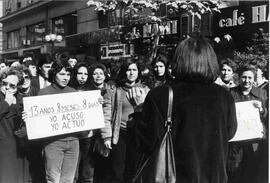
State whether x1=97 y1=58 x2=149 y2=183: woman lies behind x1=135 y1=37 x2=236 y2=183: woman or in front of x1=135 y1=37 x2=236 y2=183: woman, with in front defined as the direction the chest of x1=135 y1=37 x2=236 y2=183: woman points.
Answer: in front

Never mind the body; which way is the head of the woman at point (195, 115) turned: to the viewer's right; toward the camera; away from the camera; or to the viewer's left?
away from the camera

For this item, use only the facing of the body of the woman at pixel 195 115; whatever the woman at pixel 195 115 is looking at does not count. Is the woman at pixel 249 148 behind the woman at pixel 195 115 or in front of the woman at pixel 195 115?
in front

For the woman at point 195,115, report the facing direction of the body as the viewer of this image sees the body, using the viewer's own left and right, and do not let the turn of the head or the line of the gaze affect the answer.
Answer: facing away from the viewer

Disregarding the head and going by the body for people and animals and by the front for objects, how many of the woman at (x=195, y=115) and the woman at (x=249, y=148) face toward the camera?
1

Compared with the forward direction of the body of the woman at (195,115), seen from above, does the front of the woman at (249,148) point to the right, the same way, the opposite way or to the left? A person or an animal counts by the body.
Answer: the opposite way

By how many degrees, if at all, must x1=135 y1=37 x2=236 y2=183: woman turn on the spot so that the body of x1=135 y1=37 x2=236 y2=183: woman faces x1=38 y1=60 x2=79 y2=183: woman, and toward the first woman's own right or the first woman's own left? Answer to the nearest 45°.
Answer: approximately 45° to the first woman's own left

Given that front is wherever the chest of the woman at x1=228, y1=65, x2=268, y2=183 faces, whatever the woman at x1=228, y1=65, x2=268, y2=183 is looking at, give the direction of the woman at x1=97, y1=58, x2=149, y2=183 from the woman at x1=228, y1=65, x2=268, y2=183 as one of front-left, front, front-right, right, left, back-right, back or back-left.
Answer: right

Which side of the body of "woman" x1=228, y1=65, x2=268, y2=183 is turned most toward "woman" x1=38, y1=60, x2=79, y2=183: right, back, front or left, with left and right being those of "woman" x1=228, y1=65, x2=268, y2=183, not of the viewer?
right
